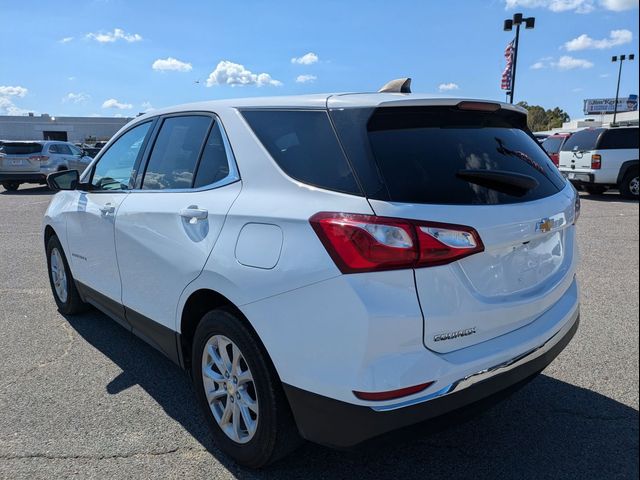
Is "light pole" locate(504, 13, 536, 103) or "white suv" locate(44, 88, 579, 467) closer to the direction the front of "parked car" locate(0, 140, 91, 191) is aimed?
the light pole

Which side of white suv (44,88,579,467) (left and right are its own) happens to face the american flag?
right

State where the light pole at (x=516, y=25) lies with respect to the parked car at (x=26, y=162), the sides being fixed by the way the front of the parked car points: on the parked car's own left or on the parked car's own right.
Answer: on the parked car's own right

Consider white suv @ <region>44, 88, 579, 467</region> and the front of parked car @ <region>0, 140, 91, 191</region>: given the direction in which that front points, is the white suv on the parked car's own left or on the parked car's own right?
on the parked car's own right

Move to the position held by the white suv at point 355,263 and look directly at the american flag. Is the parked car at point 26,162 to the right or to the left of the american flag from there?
left

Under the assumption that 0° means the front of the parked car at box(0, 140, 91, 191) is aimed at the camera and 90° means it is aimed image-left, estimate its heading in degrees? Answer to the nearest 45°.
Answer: approximately 225°

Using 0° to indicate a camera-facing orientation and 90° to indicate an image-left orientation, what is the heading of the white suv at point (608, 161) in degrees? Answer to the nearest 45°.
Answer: approximately 225°

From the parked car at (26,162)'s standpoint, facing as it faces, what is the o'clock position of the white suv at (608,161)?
The white suv is roughly at 3 o'clock from the parked car.

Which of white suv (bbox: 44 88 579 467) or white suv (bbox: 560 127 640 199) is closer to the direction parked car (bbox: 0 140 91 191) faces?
the white suv (bbox: 560 127 640 199)

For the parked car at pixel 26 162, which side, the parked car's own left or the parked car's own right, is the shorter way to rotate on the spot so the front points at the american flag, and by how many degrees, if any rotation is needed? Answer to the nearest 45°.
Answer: approximately 45° to the parked car's own right

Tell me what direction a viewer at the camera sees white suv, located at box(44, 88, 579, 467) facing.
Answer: facing away from the viewer and to the left of the viewer

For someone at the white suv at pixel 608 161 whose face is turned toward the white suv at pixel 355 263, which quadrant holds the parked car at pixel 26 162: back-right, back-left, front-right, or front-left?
front-right

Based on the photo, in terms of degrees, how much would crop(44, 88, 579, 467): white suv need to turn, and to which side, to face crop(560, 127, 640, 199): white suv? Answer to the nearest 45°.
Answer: approximately 90° to its right

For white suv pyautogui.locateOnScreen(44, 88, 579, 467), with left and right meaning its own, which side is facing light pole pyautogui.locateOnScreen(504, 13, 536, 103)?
right
